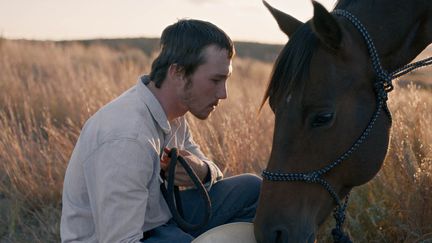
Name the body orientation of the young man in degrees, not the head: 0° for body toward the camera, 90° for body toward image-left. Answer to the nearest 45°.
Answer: approximately 270°

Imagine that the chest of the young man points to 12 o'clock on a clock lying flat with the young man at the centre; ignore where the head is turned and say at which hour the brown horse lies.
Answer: The brown horse is roughly at 1 o'clock from the young man.

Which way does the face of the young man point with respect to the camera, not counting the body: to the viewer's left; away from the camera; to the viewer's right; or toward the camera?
to the viewer's right
